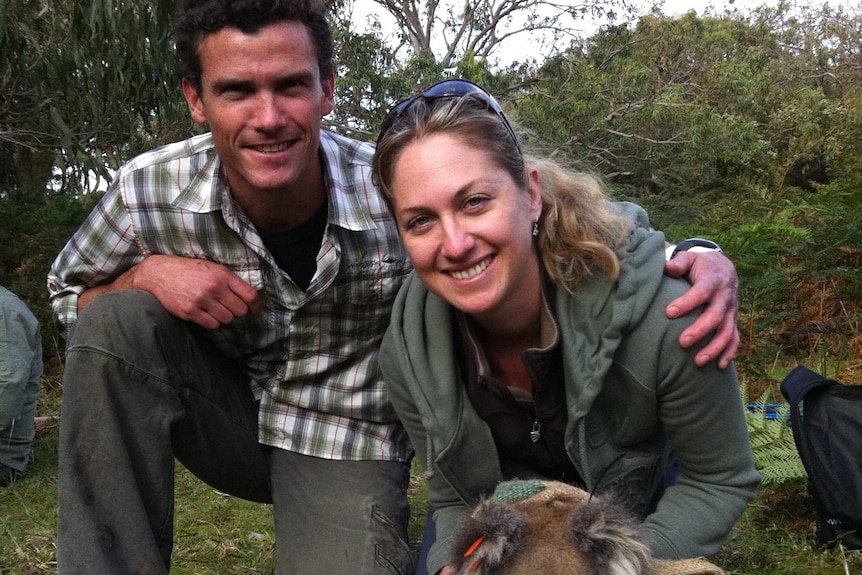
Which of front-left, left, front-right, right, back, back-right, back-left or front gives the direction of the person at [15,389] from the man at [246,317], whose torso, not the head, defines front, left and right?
back-right

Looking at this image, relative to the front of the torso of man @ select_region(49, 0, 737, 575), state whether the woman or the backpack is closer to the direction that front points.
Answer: the woman

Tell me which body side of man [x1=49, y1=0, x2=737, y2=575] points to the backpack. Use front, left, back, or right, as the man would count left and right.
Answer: left

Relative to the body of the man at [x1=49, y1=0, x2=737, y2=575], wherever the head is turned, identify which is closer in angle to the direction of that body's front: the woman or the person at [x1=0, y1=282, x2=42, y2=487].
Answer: the woman

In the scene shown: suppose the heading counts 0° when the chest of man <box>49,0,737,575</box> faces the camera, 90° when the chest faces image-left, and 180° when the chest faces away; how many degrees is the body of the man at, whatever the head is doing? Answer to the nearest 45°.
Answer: approximately 0°
